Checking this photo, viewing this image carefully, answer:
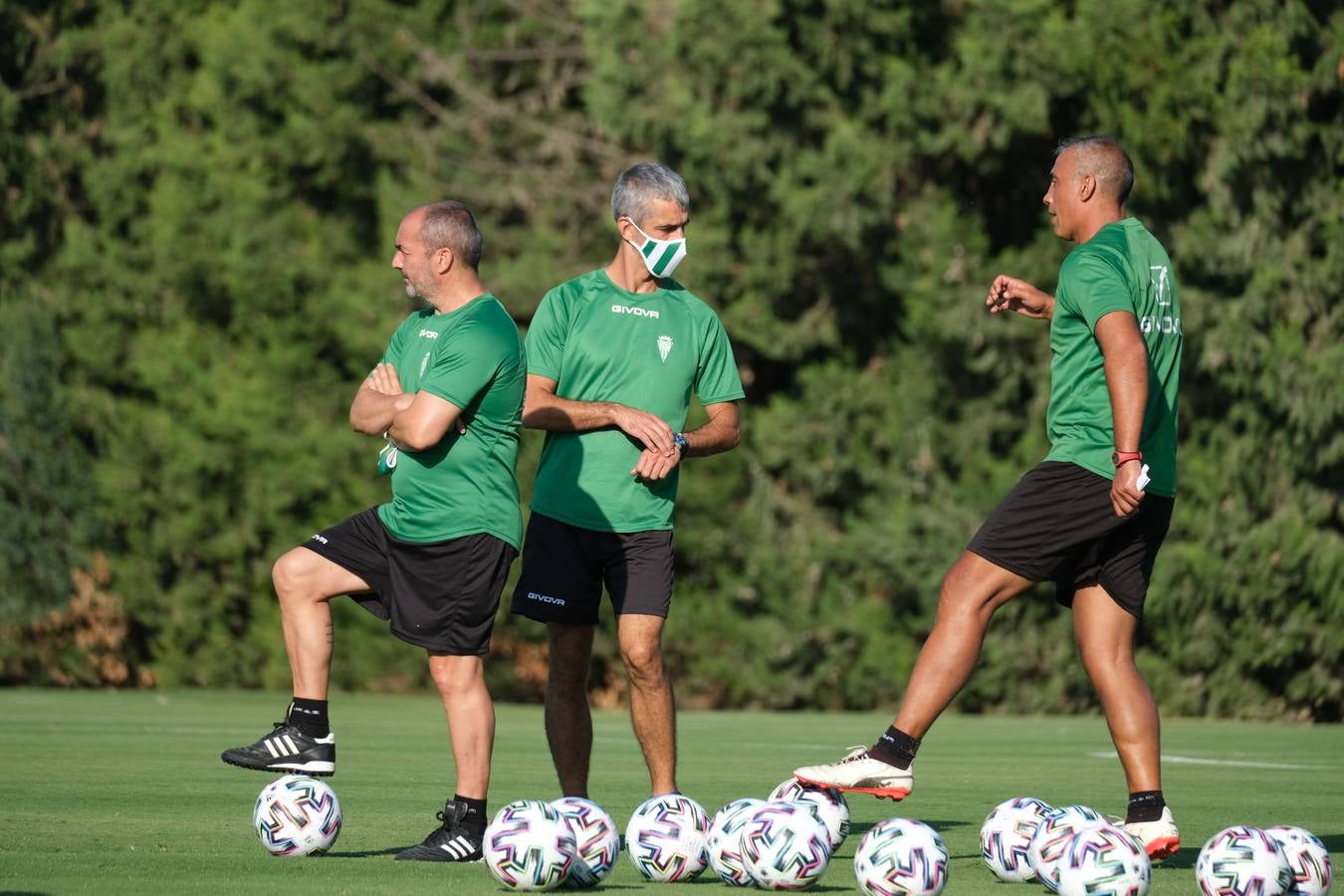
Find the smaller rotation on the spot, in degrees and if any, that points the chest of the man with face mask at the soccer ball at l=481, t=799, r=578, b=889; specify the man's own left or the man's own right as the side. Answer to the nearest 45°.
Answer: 0° — they already face it

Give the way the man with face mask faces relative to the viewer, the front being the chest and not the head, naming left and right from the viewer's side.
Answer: facing the viewer

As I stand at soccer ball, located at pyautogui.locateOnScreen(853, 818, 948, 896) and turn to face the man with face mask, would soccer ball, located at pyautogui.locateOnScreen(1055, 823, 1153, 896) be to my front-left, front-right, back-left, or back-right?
back-right

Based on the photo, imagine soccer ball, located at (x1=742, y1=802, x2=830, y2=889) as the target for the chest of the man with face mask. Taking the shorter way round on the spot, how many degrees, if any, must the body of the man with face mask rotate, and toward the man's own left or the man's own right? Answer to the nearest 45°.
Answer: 0° — they already face it

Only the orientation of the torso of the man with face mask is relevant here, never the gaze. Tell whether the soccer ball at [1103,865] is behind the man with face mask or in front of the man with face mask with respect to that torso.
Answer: in front

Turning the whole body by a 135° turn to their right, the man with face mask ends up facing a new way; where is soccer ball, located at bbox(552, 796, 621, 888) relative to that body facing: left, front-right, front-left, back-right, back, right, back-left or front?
back-left

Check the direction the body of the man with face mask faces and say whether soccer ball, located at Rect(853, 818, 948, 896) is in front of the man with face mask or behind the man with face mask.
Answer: in front

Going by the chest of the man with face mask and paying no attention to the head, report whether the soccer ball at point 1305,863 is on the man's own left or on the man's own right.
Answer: on the man's own left

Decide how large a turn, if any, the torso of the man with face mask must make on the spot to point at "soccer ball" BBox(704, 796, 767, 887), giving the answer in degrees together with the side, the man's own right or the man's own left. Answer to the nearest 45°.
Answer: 0° — they already face it

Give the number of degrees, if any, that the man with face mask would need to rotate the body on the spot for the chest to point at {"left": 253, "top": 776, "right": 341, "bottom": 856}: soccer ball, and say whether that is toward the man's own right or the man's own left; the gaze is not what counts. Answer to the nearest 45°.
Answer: approximately 45° to the man's own right

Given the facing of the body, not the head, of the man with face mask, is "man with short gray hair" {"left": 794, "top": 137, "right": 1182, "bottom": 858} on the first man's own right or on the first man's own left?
on the first man's own left

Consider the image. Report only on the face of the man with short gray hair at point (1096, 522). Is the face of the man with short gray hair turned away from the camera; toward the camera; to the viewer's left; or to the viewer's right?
to the viewer's left
